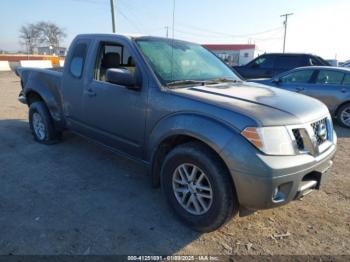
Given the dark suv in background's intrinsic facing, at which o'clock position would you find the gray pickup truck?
The gray pickup truck is roughly at 9 o'clock from the dark suv in background.

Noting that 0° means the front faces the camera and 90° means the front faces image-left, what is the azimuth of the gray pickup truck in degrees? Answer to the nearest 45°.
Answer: approximately 315°

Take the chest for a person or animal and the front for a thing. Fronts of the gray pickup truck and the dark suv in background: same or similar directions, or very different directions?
very different directions

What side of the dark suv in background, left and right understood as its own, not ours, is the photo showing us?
left

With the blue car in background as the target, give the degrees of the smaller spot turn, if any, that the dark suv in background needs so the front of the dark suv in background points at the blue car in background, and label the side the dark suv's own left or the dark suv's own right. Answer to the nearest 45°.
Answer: approximately 90° to the dark suv's own left

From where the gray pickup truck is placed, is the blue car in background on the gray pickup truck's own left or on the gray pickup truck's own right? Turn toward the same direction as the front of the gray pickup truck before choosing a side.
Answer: on the gray pickup truck's own left

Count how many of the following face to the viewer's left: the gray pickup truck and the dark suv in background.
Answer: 1

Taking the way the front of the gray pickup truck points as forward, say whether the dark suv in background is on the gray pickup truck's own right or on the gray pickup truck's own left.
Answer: on the gray pickup truck's own left
